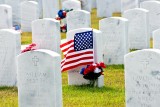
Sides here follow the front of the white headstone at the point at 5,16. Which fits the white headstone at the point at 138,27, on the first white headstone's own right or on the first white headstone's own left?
on the first white headstone's own left

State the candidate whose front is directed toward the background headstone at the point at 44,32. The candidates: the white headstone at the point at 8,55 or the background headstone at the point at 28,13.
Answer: the background headstone at the point at 28,13

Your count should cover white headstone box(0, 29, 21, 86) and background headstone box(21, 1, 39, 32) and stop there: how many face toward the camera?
2

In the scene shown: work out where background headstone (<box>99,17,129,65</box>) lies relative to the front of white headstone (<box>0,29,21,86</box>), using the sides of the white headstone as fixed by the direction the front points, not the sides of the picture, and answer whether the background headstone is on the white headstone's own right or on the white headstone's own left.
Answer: on the white headstone's own left

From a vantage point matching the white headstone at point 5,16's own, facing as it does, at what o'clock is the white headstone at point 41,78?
the white headstone at point 41,78 is roughly at 12 o'clock from the white headstone at point 5,16.

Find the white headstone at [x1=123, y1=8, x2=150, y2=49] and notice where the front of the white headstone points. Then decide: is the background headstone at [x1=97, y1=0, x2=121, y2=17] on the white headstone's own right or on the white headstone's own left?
on the white headstone's own right

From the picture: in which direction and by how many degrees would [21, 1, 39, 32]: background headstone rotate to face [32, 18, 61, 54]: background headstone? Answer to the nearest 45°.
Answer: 0° — it already faces it

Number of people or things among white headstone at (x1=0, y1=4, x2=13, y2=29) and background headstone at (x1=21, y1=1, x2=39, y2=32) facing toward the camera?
2
